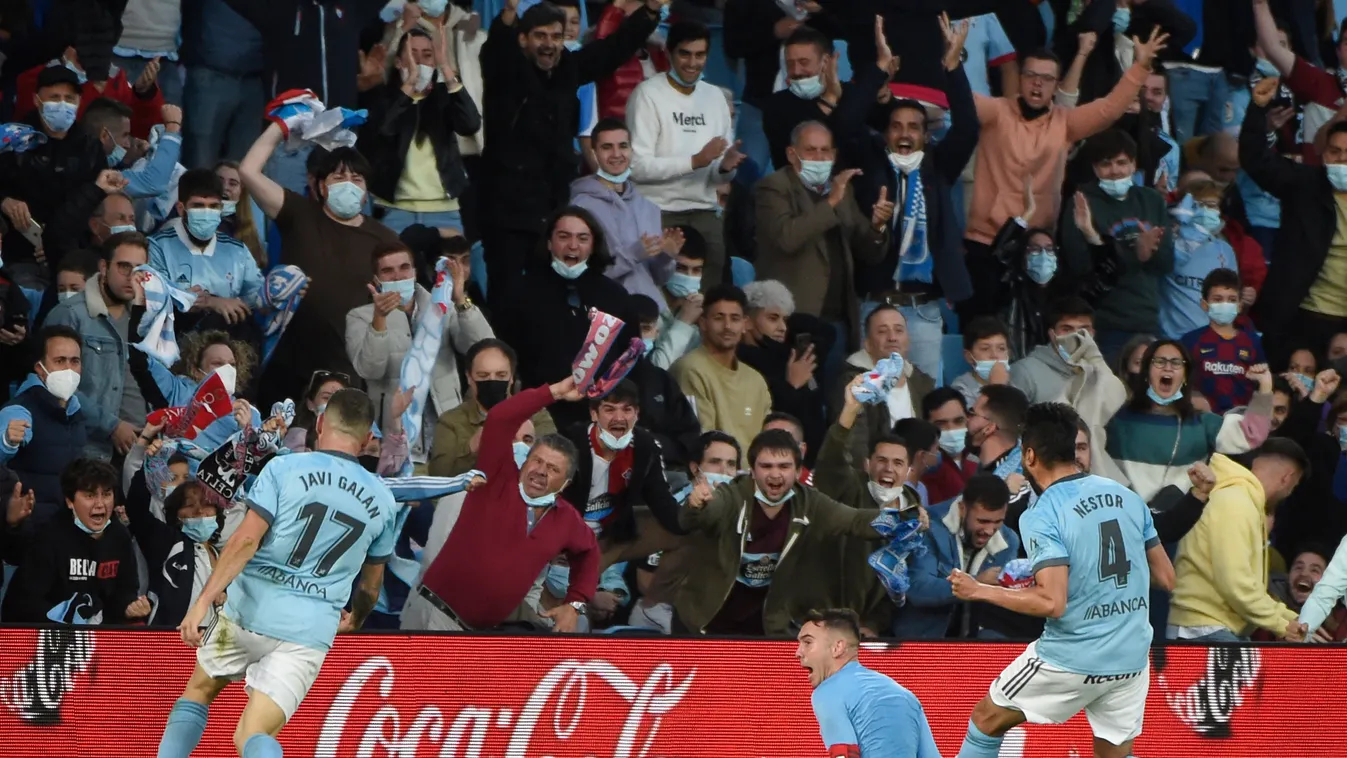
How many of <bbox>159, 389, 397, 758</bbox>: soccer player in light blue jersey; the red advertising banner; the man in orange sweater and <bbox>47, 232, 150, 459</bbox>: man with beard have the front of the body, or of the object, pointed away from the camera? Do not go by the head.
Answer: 1

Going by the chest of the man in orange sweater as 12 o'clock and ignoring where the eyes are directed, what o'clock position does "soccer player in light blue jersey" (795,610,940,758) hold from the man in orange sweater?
The soccer player in light blue jersey is roughly at 12 o'clock from the man in orange sweater.

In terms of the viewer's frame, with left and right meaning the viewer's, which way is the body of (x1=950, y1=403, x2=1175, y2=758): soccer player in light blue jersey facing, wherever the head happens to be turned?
facing away from the viewer and to the left of the viewer

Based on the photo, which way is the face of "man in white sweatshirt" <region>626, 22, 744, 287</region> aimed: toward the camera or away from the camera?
toward the camera

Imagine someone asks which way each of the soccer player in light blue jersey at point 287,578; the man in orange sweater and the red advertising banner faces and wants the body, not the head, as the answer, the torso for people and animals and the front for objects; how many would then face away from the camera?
1

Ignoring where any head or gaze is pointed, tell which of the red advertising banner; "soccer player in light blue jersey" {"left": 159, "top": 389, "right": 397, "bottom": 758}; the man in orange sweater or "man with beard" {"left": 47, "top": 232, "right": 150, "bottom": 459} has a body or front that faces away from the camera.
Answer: the soccer player in light blue jersey

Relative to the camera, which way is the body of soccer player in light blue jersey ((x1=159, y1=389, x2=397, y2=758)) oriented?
away from the camera

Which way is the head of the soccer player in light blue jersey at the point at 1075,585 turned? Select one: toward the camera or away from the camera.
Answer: away from the camera

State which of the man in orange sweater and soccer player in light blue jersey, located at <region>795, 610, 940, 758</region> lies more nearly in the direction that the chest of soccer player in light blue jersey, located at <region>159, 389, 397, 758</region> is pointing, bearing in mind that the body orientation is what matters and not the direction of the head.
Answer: the man in orange sweater

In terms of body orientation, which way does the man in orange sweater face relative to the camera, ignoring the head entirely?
toward the camera

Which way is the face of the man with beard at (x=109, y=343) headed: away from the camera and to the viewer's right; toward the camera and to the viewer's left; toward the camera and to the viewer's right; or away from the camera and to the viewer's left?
toward the camera and to the viewer's right

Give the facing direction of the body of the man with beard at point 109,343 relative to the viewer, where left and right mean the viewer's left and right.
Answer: facing the viewer and to the right of the viewer

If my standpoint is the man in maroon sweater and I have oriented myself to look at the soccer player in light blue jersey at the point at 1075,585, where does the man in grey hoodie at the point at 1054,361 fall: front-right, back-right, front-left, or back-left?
front-left

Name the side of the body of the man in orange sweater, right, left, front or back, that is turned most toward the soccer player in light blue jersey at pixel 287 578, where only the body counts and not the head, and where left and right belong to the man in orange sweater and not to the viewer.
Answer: front

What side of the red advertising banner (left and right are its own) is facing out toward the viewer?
front

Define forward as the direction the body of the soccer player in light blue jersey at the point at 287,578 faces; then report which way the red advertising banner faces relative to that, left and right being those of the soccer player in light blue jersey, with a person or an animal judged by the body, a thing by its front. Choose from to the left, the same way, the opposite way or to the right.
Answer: the opposite way

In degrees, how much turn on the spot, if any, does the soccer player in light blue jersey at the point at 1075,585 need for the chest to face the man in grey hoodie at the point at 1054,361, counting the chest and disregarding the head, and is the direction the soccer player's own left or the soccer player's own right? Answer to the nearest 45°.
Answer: approximately 45° to the soccer player's own right

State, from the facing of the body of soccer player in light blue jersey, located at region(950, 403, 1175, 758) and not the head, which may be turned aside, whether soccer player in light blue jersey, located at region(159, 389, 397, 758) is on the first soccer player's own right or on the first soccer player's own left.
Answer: on the first soccer player's own left

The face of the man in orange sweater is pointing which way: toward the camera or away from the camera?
toward the camera
